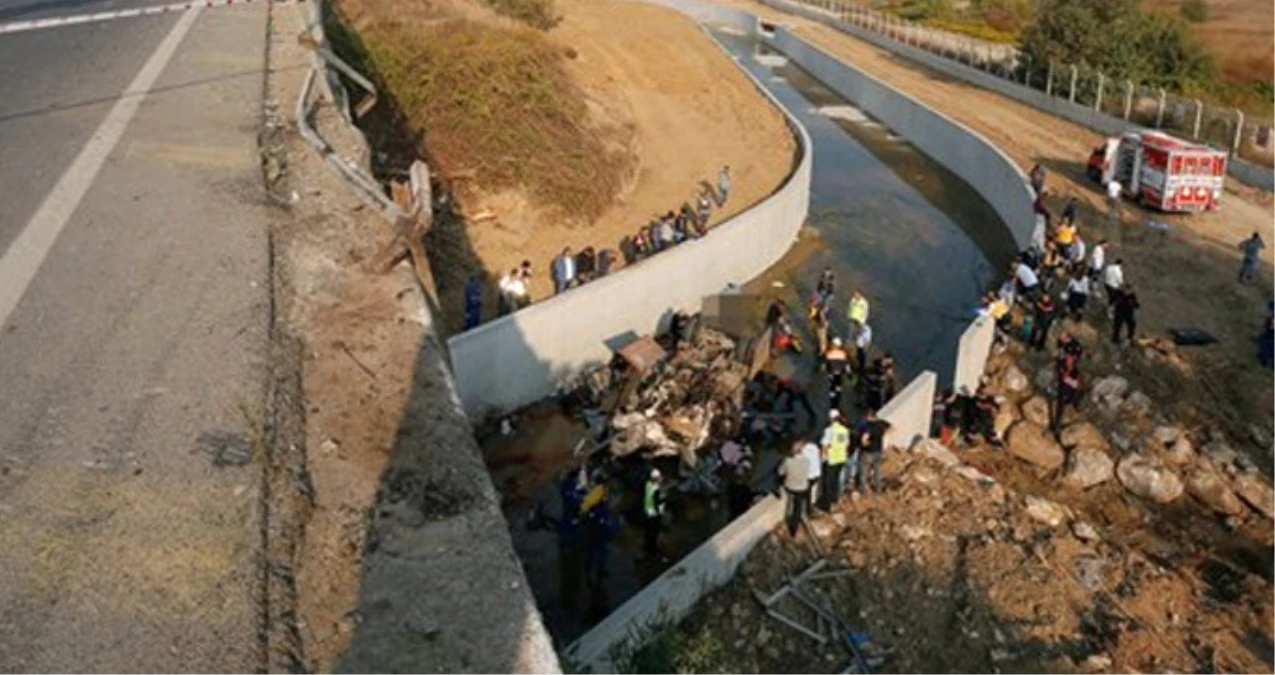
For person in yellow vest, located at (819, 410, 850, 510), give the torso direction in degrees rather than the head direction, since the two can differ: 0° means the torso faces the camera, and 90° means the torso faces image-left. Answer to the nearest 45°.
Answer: approximately 135°

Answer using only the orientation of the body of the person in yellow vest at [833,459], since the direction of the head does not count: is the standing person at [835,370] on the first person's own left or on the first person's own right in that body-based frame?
on the first person's own right

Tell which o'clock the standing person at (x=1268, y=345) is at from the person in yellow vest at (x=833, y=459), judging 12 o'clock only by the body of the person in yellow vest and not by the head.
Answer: The standing person is roughly at 3 o'clock from the person in yellow vest.

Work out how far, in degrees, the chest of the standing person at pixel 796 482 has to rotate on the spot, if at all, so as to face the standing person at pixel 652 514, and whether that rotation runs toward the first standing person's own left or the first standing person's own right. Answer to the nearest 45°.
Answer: approximately 90° to the first standing person's own left

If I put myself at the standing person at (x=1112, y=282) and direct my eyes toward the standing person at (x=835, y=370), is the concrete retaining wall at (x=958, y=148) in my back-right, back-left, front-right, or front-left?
back-right

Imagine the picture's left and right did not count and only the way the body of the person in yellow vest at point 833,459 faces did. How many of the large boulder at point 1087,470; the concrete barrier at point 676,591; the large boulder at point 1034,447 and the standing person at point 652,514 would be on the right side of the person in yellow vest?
2

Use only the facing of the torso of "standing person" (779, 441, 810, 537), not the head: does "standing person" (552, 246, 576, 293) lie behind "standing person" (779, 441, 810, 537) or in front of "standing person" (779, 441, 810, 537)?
in front

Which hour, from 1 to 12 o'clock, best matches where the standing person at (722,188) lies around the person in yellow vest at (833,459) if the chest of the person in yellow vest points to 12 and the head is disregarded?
The standing person is roughly at 1 o'clock from the person in yellow vest.

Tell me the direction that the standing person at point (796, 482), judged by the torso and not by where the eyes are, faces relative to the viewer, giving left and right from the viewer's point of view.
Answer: facing away from the viewer

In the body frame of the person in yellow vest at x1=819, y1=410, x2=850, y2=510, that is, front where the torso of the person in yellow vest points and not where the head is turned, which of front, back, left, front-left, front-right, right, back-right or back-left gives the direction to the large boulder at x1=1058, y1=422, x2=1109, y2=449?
right

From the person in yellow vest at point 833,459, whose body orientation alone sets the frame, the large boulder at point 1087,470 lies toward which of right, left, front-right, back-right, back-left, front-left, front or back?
right

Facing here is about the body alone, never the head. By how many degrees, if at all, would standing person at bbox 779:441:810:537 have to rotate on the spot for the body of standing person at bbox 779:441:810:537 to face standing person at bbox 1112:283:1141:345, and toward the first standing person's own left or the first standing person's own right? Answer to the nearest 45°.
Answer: approximately 45° to the first standing person's own right

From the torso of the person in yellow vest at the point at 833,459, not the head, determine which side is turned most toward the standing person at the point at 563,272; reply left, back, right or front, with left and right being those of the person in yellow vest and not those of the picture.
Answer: front

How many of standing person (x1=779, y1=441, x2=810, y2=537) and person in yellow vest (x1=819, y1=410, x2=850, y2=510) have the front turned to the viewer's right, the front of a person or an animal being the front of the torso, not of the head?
0
